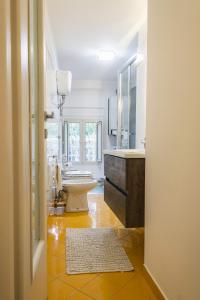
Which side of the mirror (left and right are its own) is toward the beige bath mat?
left

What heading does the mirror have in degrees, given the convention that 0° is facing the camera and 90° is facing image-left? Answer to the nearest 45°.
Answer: approximately 90°

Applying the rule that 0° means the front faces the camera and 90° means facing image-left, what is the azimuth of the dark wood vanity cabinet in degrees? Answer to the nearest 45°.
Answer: approximately 90°

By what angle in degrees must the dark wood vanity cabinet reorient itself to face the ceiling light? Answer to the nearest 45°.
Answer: approximately 90° to its right

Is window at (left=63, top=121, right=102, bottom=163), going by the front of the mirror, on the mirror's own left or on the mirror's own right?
on the mirror's own right

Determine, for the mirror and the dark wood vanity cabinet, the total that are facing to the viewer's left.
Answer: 2
